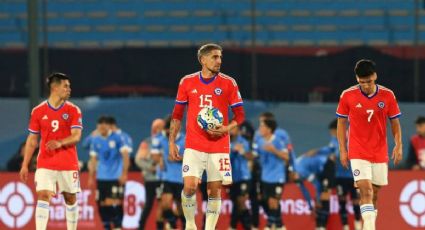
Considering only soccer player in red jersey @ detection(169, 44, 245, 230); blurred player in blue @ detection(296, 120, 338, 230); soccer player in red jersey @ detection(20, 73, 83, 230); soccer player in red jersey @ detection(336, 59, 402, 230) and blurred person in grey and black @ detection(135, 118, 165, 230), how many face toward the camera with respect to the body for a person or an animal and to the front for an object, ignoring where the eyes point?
3

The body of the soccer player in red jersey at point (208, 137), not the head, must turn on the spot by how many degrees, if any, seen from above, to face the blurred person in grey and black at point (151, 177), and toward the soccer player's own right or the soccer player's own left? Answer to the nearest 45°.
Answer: approximately 180°

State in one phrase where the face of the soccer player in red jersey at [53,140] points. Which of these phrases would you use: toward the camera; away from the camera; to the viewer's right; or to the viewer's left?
to the viewer's right

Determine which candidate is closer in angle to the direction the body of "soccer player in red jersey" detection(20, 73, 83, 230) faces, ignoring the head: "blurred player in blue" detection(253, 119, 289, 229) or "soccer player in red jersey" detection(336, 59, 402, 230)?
the soccer player in red jersey

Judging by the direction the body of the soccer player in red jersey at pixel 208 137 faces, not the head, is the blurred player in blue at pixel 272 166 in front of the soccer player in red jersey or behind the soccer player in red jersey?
behind

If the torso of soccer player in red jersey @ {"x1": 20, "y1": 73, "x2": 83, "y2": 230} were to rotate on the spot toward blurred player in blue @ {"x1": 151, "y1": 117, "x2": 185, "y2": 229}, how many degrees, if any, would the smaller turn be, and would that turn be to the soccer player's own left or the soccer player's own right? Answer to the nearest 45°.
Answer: approximately 135° to the soccer player's own left
